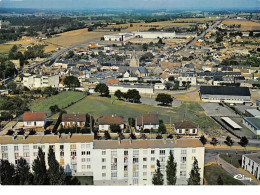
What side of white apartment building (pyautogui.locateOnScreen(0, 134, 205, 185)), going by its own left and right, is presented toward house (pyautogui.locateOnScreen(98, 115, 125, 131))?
back

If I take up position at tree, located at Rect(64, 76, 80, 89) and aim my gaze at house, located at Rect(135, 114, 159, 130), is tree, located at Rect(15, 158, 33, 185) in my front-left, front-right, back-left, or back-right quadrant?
front-right

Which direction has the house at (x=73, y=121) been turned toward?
toward the camera

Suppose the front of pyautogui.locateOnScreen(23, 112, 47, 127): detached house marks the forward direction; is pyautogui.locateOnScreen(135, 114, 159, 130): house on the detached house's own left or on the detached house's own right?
on the detached house's own left

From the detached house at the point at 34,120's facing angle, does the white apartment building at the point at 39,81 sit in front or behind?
behind

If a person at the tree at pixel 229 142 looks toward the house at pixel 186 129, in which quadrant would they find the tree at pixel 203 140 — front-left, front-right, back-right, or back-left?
front-left

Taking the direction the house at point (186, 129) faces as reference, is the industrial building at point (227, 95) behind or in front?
behind

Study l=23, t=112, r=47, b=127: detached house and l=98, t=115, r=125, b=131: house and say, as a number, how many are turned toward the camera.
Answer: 2

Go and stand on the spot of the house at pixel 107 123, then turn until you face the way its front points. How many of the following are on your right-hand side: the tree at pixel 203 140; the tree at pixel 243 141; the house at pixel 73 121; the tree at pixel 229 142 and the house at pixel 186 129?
1

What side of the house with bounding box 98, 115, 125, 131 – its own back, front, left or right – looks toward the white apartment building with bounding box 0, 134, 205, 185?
front

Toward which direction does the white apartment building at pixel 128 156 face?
toward the camera

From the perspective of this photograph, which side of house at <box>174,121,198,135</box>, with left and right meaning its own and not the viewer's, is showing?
front

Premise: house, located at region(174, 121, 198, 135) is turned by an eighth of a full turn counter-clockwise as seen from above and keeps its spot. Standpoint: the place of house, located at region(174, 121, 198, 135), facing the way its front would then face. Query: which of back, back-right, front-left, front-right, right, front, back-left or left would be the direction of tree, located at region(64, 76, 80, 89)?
back

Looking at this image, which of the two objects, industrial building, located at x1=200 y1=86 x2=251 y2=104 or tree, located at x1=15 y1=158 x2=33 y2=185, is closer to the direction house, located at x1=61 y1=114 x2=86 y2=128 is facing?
the tree

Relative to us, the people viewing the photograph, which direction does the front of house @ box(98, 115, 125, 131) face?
facing the viewer
